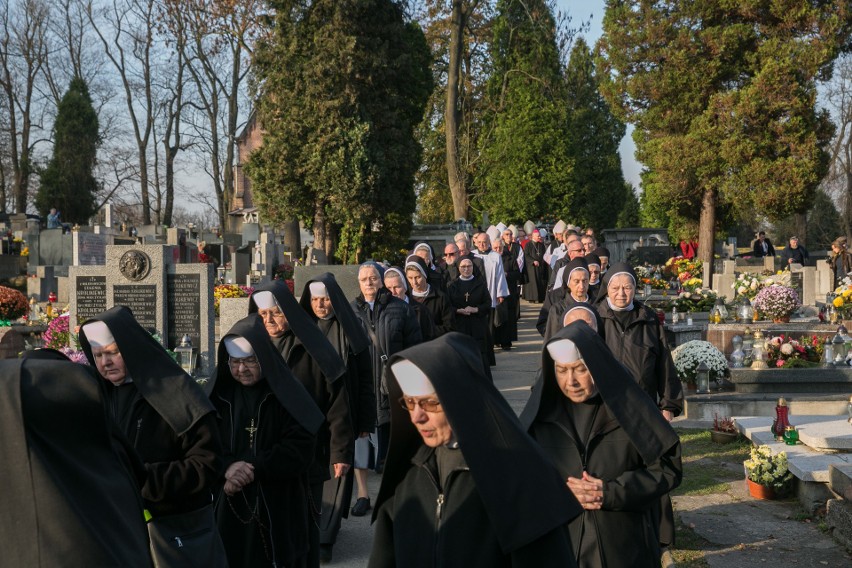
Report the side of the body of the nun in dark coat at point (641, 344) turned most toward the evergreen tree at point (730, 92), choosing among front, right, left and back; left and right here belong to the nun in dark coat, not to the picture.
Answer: back

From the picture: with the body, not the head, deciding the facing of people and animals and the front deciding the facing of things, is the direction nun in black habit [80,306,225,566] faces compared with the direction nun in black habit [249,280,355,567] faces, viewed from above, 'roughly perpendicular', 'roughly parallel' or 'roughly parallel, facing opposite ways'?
roughly parallel

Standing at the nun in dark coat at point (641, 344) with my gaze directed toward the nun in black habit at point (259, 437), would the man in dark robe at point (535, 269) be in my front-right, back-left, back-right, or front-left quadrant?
back-right

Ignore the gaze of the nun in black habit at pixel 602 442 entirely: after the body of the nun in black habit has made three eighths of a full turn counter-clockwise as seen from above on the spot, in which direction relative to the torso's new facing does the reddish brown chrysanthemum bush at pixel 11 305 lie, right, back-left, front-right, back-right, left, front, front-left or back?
back-left

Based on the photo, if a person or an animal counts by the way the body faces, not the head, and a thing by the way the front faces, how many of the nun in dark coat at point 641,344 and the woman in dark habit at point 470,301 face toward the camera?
2

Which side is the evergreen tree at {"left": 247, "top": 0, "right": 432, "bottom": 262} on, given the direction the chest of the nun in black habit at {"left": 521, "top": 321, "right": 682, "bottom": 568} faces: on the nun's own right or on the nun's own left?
on the nun's own right

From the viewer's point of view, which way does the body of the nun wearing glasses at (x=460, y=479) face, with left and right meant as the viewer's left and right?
facing the viewer and to the left of the viewer

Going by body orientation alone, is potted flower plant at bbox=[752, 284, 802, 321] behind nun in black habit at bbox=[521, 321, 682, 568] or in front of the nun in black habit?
behind

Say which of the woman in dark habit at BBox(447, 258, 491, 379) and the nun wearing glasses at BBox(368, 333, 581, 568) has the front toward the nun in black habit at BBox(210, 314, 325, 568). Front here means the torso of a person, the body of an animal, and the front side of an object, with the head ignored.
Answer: the woman in dark habit

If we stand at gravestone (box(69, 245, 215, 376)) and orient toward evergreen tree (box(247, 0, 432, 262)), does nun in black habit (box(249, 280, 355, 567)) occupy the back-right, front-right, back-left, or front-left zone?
back-right

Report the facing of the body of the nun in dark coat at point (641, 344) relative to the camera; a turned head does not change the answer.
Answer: toward the camera

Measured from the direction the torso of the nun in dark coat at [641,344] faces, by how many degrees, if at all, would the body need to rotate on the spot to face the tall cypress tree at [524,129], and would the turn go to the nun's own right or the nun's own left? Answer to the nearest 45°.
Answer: approximately 180°

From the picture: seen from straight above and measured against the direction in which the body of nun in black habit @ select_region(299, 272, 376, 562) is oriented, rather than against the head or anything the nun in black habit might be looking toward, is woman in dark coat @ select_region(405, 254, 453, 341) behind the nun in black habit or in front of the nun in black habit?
behind

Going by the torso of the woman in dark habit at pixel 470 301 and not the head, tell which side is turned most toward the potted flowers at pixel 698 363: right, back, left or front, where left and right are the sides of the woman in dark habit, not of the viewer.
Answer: left
